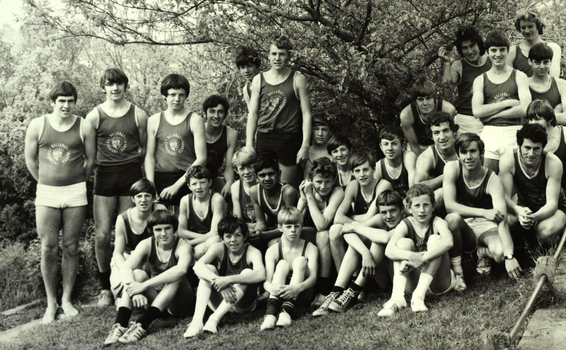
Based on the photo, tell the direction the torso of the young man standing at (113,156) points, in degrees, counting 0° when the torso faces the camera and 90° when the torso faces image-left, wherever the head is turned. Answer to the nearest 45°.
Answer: approximately 0°

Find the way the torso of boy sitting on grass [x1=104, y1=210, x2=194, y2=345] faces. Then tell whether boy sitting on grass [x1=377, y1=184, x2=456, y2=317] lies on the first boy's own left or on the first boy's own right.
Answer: on the first boy's own left

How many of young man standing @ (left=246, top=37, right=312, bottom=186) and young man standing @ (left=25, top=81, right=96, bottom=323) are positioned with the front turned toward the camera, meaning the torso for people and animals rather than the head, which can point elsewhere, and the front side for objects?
2

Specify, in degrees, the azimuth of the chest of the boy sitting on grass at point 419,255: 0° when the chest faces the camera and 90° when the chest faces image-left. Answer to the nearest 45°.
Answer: approximately 45°

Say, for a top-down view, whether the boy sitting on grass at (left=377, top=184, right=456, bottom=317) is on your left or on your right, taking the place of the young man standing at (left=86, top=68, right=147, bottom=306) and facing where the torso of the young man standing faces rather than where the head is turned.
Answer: on your left

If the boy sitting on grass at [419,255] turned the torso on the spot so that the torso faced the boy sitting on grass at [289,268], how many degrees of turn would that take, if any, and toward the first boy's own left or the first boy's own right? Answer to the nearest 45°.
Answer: approximately 45° to the first boy's own right
